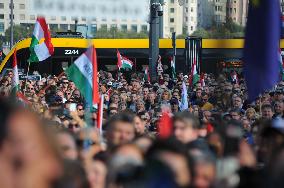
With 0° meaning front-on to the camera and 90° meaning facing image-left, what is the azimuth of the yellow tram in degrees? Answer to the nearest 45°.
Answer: approximately 90°

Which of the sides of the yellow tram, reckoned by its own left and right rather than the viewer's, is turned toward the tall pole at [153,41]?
left

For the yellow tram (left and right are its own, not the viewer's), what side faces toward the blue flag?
left
